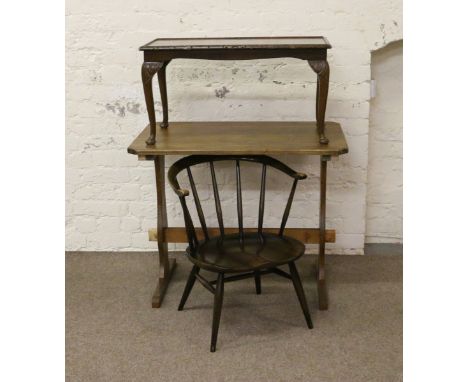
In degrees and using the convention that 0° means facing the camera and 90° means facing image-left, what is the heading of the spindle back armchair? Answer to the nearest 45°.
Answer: approximately 315°
